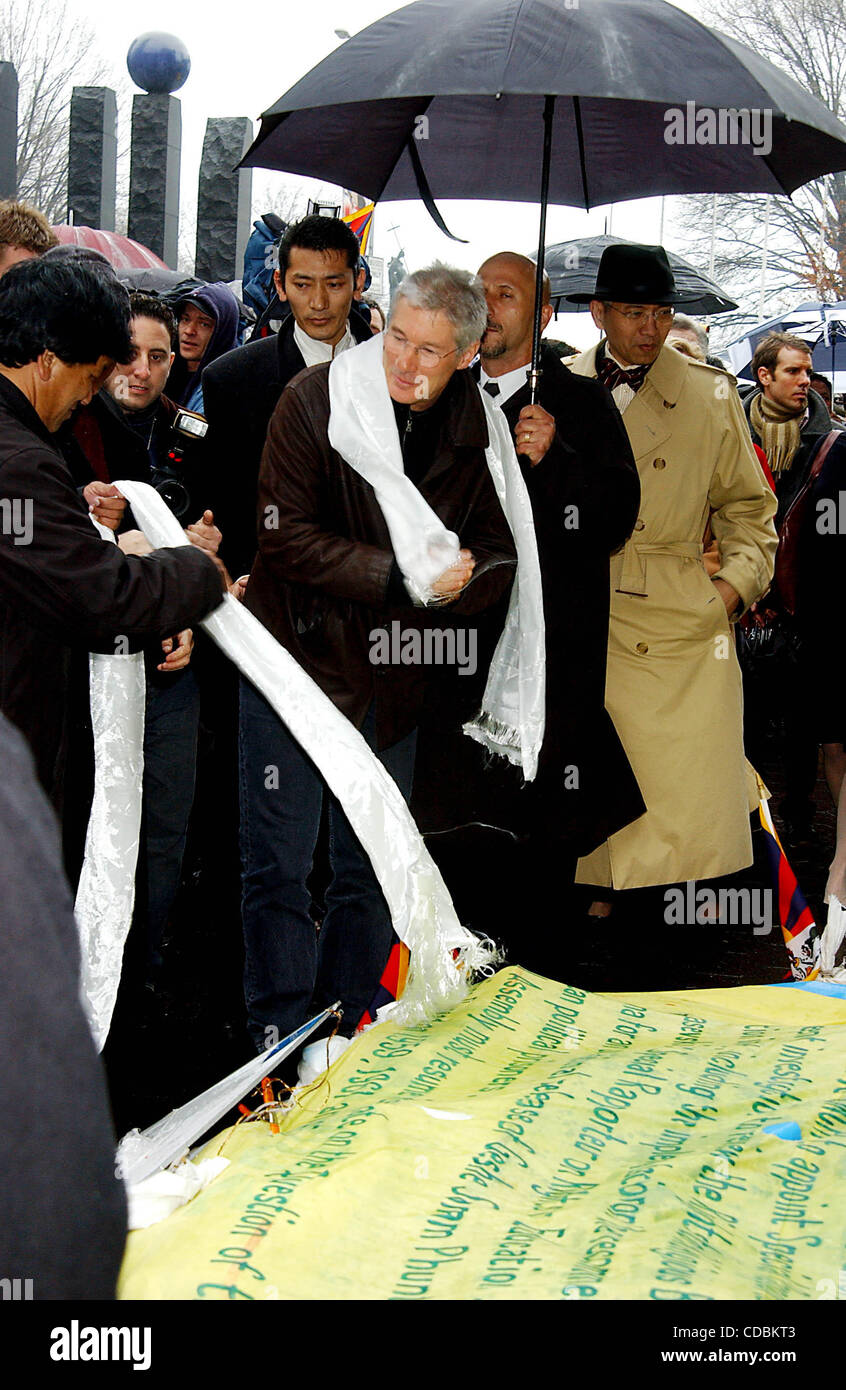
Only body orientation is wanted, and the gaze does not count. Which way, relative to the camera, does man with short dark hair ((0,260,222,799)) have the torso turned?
to the viewer's right

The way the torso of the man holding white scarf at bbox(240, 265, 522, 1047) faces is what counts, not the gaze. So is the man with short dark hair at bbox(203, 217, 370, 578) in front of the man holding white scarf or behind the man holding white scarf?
behind

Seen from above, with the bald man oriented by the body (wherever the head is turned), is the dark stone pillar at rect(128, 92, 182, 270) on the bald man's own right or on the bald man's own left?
on the bald man's own right

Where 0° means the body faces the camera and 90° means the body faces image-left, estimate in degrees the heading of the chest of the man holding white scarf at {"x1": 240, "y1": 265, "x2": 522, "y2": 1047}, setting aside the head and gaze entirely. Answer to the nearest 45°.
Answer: approximately 315°

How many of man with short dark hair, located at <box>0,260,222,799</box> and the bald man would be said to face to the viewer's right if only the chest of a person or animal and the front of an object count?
1

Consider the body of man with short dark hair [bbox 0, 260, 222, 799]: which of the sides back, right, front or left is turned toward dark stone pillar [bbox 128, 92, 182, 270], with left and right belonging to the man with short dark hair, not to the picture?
left

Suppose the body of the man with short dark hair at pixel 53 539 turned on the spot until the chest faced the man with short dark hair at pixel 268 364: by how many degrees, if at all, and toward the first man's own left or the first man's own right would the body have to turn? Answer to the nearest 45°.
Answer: approximately 90° to the first man's own left

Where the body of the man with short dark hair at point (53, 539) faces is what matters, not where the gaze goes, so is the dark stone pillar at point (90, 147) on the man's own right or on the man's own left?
on the man's own left
